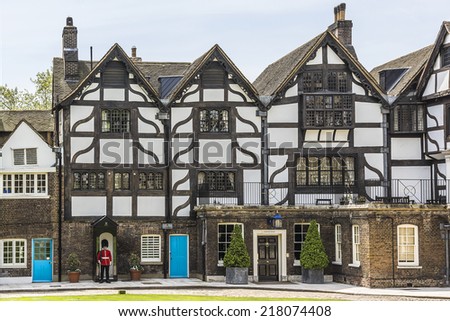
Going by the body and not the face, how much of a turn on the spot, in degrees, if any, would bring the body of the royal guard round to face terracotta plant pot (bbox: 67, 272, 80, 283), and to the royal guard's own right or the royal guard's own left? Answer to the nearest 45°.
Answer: approximately 90° to the royal guard's own right

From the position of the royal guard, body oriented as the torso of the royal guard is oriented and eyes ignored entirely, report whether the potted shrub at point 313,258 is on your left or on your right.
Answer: on your left

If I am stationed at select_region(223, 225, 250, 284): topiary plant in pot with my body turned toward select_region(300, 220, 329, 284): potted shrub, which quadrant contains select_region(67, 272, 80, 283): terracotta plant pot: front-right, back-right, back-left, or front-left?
back-left

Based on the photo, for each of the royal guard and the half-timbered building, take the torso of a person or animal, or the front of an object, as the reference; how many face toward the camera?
2

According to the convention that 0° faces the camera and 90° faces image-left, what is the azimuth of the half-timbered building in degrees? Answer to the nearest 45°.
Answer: approximately 0°

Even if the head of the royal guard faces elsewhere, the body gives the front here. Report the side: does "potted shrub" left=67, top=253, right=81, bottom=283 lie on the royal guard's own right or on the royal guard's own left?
on the royal guard's own right

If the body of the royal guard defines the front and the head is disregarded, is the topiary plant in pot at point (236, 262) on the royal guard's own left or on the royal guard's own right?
on the royal guard's own left

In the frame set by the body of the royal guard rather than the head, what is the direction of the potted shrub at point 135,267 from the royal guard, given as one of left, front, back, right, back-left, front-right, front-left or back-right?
back-left

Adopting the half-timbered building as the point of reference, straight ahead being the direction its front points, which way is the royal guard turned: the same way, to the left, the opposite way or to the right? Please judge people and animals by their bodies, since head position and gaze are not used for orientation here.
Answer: the same way

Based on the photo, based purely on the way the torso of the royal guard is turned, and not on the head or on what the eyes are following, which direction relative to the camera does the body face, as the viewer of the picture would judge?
toward the camera
